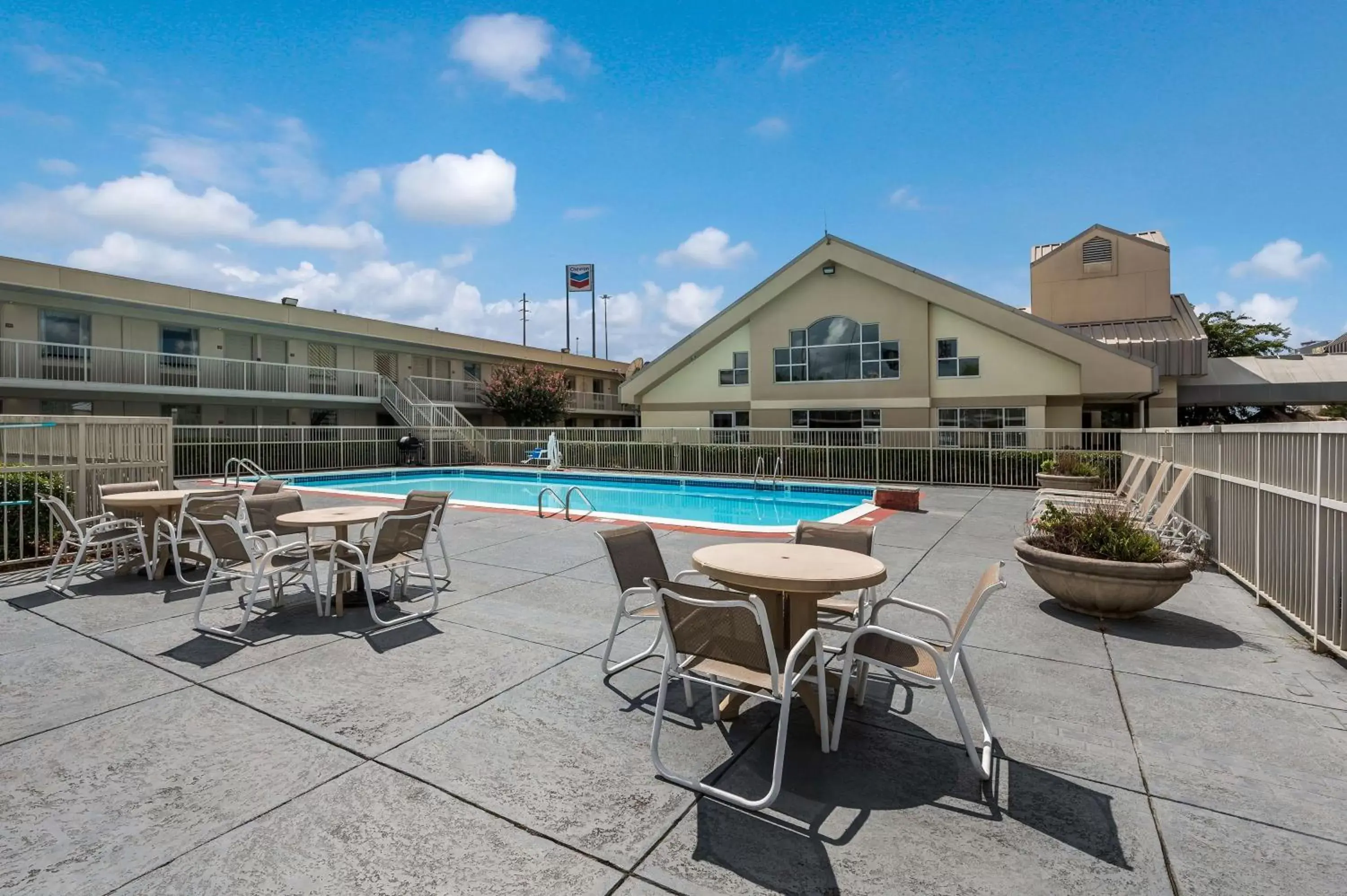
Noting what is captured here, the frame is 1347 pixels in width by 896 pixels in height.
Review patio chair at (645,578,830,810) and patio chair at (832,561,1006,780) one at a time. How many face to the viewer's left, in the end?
1

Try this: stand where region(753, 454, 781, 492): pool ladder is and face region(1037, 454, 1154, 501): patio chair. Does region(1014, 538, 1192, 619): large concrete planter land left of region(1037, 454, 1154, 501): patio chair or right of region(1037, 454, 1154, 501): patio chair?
right

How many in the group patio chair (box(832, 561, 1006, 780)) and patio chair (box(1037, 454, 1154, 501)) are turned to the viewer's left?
2

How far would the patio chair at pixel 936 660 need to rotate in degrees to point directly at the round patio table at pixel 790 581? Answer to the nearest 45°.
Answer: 0° — it already faces it

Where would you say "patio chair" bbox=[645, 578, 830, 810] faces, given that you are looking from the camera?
facing away from the viewer and to the right of the viewer

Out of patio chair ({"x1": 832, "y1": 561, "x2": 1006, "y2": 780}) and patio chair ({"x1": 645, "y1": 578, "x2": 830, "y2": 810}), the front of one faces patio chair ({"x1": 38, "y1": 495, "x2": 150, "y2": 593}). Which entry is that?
patio chair ({"x1": 832, "y1": 561, "x2": 1006, "y2": 780})

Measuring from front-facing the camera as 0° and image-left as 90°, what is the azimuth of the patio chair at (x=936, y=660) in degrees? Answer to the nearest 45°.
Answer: approximately 90°

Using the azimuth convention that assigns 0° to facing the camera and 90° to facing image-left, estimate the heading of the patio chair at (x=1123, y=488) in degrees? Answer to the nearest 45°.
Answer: approximately 90°

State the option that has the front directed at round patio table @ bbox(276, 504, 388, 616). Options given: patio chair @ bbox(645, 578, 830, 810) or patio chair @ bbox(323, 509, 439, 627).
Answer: patio chair @ bbox(323, 509, 439, 627)

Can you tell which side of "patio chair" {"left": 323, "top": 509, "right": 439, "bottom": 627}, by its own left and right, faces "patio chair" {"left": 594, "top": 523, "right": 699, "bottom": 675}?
back
